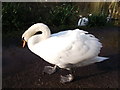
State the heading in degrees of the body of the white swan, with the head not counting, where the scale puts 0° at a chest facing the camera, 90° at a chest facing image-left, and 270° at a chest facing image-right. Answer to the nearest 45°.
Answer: approximately 90°
